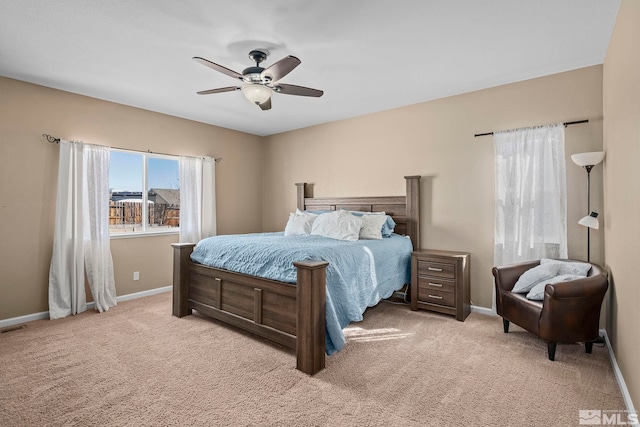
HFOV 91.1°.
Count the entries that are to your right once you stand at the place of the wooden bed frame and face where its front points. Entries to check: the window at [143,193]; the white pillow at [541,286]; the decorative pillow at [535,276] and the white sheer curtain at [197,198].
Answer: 2

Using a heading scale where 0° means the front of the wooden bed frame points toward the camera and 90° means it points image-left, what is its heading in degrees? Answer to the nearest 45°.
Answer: approximately 45°

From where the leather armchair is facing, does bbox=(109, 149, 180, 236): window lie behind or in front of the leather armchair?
in front

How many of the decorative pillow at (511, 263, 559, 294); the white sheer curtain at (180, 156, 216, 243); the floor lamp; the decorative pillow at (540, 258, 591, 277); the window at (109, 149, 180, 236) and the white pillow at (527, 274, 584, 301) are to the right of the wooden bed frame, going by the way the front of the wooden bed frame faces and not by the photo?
2

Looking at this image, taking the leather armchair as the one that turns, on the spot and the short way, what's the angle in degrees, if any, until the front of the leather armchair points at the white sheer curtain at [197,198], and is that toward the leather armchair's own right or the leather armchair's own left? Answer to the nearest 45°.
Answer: approximately 45° to the leather armchair's own right

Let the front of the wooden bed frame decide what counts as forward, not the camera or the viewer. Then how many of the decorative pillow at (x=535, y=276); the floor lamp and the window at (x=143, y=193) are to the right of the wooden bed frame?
1

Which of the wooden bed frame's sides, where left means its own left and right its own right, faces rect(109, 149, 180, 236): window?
right

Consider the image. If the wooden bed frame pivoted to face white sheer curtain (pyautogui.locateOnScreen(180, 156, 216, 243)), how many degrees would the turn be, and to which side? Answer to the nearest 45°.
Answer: approximately 90° to its right

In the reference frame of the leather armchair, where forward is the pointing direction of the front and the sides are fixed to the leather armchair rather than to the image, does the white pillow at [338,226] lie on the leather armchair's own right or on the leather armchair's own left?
on the leather armchair's own right

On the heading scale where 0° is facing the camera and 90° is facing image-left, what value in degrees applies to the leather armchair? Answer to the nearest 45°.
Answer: approximately 45°

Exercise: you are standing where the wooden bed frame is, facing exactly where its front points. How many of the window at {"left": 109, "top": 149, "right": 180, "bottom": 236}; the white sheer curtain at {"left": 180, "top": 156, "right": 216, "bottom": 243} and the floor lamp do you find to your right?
2

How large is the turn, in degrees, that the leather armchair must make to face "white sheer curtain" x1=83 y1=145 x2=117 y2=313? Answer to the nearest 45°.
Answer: approximately 45° to its right

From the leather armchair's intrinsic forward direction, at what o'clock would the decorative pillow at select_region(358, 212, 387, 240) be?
The decorative pillow is roughly at 2 o'clock from the leather armchair.
